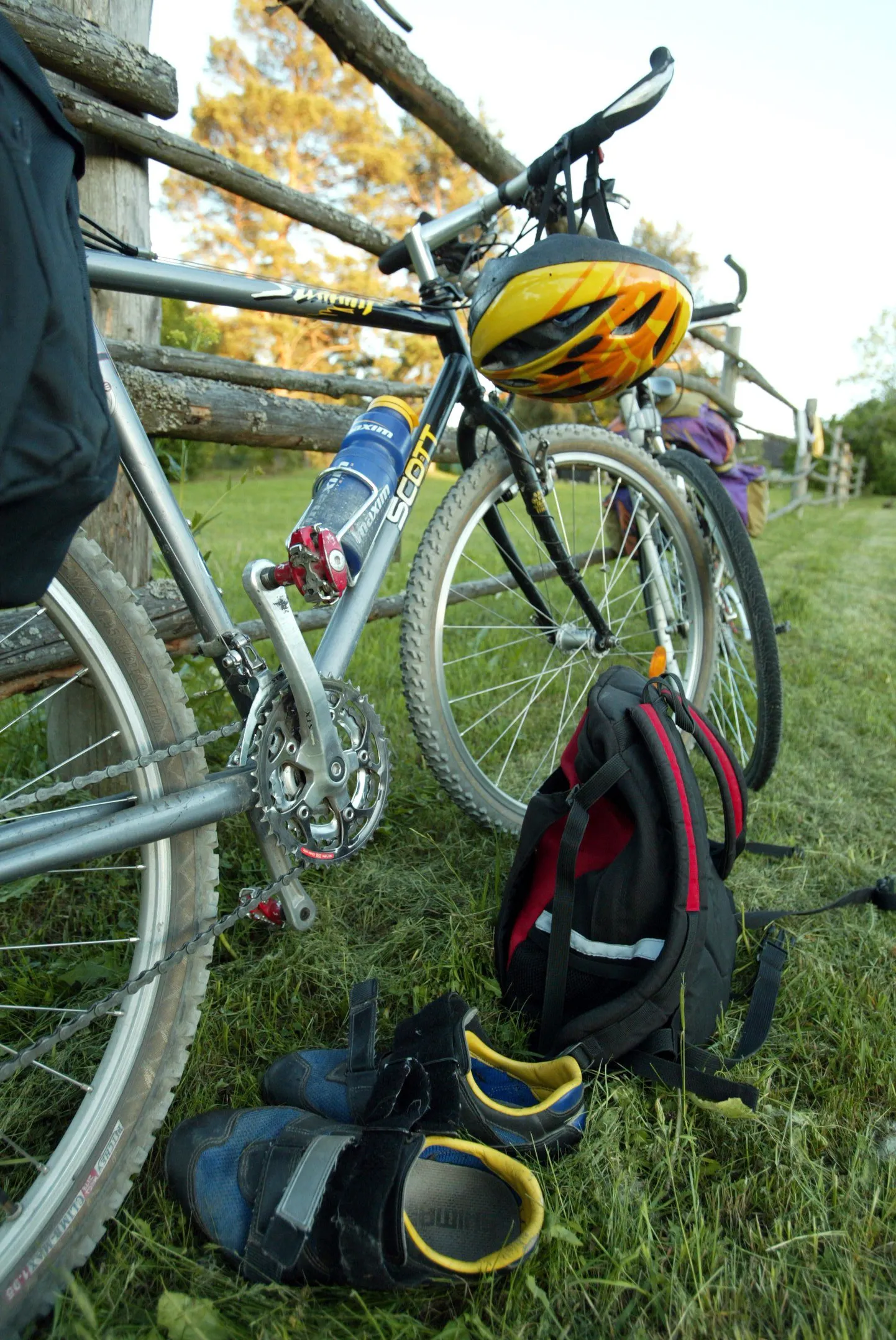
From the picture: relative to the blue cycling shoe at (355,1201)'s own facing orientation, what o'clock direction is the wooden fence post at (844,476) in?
The wooden fence post is roughly at 4 o'clock from the blue cycling shoe.

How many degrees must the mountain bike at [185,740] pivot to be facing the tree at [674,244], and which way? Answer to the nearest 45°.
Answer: approximately 45° to its left

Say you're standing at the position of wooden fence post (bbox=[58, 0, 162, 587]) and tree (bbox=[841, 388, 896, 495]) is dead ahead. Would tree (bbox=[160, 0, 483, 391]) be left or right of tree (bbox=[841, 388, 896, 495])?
left

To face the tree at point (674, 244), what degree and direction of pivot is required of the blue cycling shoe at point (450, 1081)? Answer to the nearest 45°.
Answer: approximately 90° to its right

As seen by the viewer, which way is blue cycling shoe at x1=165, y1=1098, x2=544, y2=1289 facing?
to the viewer's left

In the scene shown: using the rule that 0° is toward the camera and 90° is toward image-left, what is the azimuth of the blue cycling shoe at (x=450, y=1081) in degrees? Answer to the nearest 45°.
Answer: approximately 90°

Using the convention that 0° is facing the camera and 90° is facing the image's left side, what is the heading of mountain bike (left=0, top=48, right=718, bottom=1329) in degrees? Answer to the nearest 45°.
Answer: approximately 225°

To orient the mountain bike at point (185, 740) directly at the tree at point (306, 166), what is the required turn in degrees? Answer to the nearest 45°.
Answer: approximately 45° to its left

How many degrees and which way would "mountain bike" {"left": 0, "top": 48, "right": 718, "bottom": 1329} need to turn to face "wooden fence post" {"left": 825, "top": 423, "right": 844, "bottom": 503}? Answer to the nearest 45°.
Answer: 0° — it already faces it

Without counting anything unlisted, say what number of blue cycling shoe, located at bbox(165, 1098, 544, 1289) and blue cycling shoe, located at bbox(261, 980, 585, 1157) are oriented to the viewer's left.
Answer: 2

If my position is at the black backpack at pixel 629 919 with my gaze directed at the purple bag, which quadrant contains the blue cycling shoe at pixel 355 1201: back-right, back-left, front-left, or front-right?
back-left

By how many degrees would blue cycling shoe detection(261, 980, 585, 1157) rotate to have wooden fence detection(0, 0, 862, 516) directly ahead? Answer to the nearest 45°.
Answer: approximately 90° to its right
